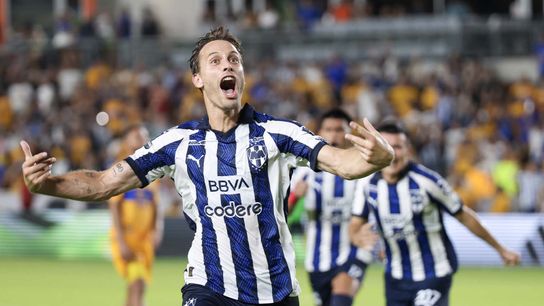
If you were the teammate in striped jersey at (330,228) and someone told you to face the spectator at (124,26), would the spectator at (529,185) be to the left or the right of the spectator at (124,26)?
right

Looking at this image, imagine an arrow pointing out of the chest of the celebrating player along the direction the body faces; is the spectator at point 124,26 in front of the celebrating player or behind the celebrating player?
behind

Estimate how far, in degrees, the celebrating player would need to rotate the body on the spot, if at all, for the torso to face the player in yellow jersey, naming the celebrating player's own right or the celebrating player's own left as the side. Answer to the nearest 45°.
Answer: approximately 180°

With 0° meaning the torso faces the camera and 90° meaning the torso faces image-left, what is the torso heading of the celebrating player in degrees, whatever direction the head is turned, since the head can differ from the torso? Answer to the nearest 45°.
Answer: approximately 0°

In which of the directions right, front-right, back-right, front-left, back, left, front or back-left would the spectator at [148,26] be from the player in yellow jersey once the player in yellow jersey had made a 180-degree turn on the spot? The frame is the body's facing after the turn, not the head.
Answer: front

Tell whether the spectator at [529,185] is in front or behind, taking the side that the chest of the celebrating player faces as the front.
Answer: behind

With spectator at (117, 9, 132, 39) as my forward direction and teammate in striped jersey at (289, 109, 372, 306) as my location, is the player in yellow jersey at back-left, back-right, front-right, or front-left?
front-left

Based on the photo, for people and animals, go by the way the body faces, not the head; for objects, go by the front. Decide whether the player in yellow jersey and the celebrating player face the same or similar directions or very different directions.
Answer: same or similar directions

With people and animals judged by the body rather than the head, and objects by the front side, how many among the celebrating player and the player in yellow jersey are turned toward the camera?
2

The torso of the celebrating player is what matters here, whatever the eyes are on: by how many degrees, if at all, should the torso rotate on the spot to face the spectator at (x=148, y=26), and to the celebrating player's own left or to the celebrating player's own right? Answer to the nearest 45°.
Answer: approximately 180°

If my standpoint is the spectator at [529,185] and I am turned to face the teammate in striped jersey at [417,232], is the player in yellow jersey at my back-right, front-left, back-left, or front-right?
front-right

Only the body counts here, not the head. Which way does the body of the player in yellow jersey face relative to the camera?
toward the camera

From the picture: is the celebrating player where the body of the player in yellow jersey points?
yes
